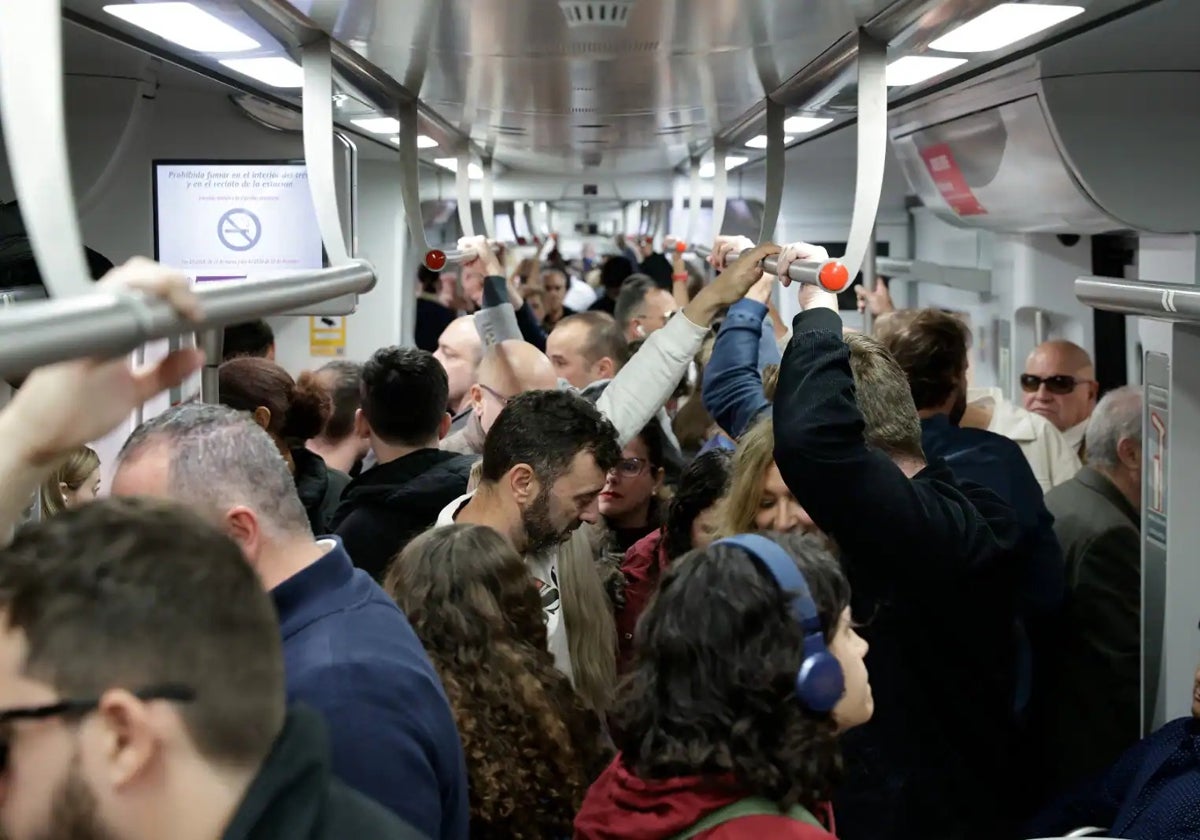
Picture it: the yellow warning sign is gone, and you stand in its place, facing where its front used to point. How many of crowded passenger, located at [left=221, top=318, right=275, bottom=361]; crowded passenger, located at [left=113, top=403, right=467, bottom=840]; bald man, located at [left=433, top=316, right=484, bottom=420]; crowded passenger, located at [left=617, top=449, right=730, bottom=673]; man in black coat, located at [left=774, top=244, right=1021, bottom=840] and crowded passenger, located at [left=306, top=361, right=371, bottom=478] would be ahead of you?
6

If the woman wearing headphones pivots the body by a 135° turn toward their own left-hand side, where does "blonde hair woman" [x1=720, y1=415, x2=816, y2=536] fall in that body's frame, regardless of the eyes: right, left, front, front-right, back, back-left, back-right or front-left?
right

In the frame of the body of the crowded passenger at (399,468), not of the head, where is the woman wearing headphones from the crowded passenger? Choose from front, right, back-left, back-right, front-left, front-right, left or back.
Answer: back

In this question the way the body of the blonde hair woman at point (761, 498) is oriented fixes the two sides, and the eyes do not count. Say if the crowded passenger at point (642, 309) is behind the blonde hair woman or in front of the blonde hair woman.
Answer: behind

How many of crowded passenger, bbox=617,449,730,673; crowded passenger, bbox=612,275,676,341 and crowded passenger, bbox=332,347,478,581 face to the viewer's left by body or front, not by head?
0

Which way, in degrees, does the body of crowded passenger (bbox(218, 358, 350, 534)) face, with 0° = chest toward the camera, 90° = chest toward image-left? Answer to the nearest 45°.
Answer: approximately 135°

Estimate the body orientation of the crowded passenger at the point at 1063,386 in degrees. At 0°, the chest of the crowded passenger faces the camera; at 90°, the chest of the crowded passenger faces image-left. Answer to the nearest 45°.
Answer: approximately 45°

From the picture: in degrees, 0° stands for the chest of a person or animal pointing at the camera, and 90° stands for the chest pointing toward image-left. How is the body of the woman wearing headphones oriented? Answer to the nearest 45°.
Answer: approximately 225°

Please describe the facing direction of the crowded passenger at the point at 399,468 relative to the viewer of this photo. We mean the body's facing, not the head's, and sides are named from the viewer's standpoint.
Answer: facing away from the viewer

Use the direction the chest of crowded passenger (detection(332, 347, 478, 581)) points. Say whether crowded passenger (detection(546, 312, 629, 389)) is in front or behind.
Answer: in front

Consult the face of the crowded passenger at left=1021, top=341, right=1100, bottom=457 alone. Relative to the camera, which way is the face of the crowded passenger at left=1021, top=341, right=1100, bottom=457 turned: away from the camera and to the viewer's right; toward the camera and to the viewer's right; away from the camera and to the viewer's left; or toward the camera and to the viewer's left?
toward the camera and to the viewer's left
